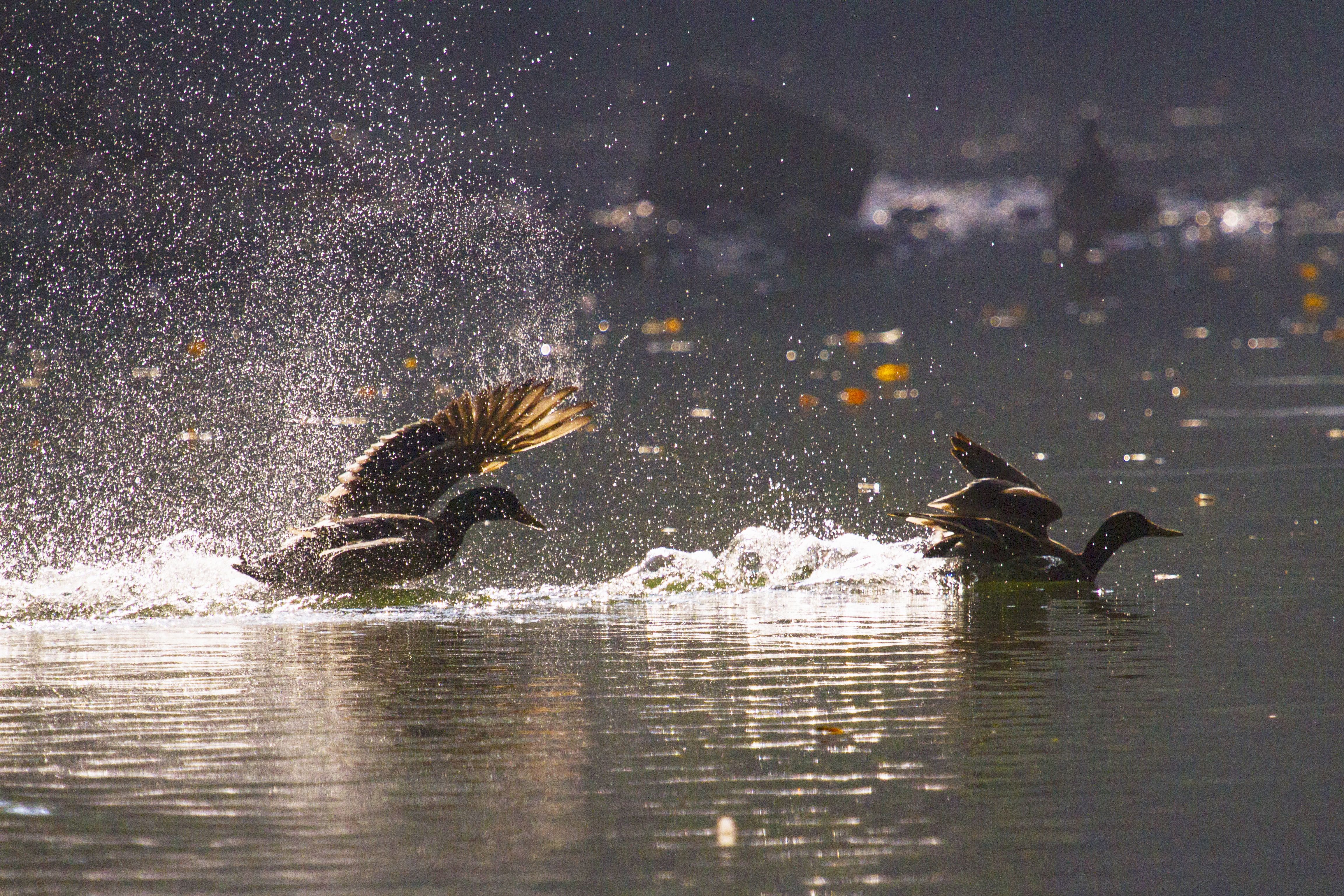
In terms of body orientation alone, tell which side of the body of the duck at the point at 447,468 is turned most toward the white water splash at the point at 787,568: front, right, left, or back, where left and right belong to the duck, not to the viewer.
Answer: front

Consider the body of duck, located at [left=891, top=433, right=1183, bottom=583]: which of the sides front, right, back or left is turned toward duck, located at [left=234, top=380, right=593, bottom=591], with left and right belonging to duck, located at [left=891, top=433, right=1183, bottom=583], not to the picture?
back

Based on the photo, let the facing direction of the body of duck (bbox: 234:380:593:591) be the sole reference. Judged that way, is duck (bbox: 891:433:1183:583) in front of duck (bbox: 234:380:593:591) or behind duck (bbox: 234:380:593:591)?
in front

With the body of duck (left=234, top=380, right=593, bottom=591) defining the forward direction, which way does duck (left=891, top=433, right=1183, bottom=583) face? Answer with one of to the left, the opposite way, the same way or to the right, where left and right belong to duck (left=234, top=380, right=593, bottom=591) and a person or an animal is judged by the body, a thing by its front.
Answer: the same way

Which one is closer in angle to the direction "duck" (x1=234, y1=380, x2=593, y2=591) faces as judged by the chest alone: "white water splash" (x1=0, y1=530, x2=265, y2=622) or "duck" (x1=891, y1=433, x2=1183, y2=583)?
the duck

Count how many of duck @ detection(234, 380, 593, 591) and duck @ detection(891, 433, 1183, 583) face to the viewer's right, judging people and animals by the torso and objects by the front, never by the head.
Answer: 2

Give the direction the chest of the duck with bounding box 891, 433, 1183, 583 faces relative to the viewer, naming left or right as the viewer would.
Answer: facing to the right of the viewer

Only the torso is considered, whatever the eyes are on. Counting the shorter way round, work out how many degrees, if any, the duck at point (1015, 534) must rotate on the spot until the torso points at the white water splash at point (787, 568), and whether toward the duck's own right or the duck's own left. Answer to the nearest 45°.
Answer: approximately 180°

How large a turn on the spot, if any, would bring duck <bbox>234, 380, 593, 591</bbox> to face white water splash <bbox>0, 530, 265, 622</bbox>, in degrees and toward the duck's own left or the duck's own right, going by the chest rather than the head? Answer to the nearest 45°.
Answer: approximately 180°

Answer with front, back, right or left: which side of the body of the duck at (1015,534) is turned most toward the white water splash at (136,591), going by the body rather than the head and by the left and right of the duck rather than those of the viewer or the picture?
back

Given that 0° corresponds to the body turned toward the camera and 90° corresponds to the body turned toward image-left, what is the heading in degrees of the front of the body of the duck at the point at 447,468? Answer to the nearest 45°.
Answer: approximately 270°
